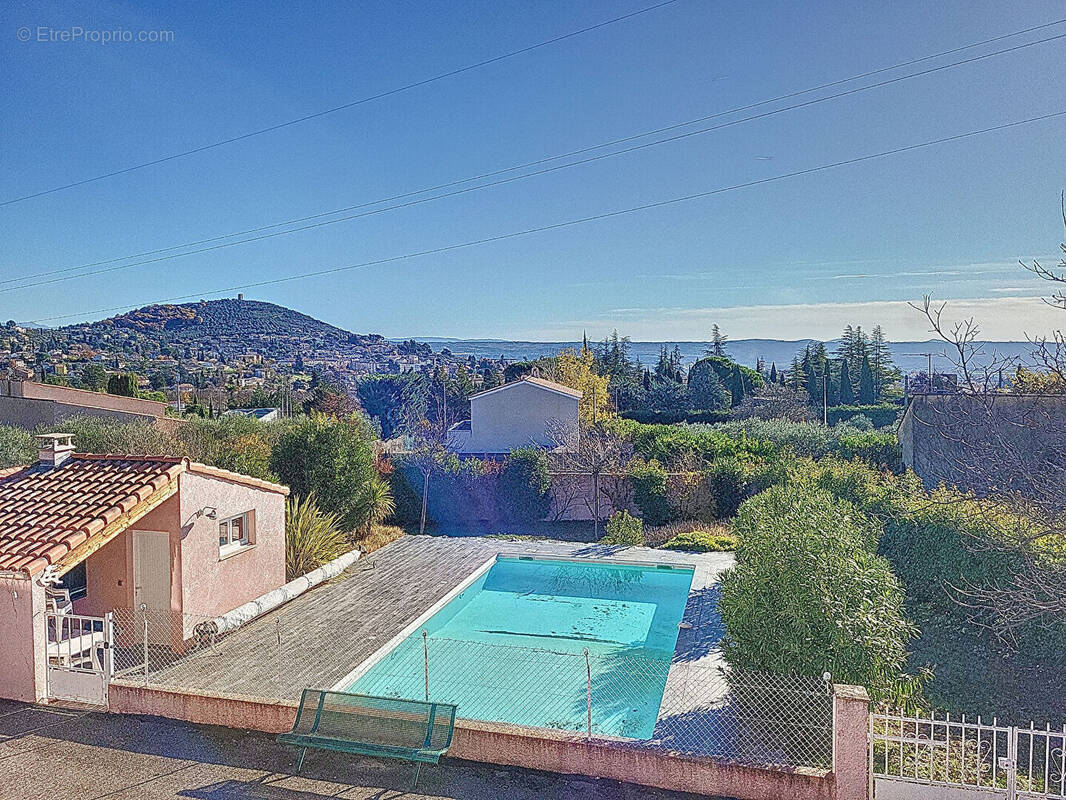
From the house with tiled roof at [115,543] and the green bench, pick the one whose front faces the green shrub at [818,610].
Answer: the house with tiled roof

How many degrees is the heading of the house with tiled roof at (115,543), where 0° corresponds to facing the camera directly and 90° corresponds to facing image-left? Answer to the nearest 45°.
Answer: approximately 315°

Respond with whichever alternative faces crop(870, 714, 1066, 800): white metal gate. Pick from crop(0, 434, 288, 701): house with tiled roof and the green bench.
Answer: the house with tiled roof

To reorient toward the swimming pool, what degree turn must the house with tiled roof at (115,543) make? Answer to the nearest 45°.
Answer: approximately 45° to its left

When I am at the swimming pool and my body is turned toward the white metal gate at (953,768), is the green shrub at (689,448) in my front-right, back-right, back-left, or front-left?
back-left

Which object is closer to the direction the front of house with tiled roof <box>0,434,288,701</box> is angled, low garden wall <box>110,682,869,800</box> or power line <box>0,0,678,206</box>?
the low garden wall
